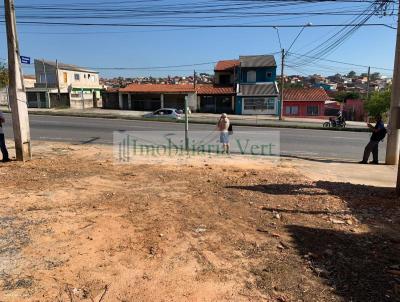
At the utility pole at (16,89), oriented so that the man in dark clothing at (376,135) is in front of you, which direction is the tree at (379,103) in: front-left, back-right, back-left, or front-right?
front-left

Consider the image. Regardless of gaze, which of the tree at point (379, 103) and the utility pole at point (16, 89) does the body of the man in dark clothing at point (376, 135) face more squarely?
the utility pole

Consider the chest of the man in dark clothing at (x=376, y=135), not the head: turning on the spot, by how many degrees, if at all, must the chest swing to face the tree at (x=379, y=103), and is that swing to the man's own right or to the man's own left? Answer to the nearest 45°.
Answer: approximately 90° to the man's own right

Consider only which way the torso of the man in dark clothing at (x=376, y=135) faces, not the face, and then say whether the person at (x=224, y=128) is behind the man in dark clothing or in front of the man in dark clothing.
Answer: in front

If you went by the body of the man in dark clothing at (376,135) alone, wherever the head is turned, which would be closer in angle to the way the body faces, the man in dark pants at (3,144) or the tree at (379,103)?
the man in dark pants

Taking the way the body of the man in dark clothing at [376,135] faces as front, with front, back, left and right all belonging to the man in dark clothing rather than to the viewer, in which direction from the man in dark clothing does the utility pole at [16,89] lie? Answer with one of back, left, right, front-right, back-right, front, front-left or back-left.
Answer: front-left

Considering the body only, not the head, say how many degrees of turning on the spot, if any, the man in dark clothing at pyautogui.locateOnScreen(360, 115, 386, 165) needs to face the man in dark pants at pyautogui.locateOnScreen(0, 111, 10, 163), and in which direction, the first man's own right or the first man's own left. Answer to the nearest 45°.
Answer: approximately 45° to the first man's own left

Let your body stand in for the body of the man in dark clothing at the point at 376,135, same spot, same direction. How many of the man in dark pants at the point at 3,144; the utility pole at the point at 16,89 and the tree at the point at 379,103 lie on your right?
1

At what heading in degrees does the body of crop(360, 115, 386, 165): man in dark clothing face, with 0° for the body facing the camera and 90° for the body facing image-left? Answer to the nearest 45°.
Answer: approximately 90°
